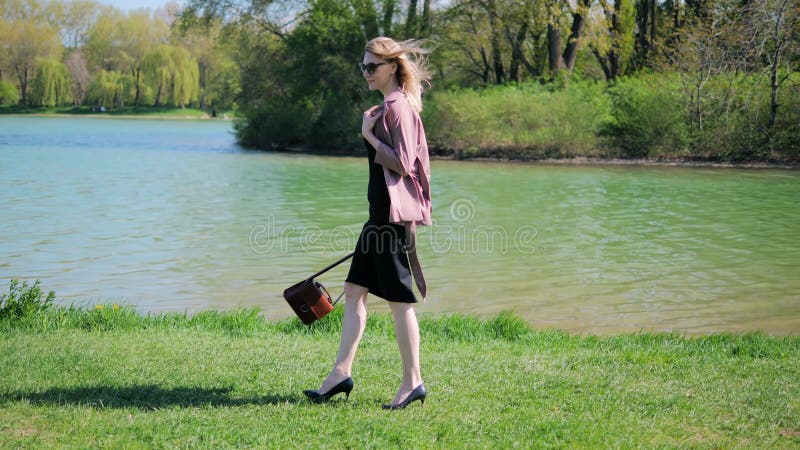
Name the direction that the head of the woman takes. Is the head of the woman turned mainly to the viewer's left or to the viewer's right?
to the viewer's left

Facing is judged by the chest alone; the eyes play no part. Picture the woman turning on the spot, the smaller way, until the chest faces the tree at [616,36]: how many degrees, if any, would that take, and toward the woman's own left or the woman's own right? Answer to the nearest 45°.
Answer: approximately 90° to the woman's own right

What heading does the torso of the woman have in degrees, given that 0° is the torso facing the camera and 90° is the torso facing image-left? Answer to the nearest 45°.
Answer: approximately 90°

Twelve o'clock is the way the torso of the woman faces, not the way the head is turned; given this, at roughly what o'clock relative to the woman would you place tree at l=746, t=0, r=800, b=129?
The tree is roughly at 4 o'clock from the woman.
